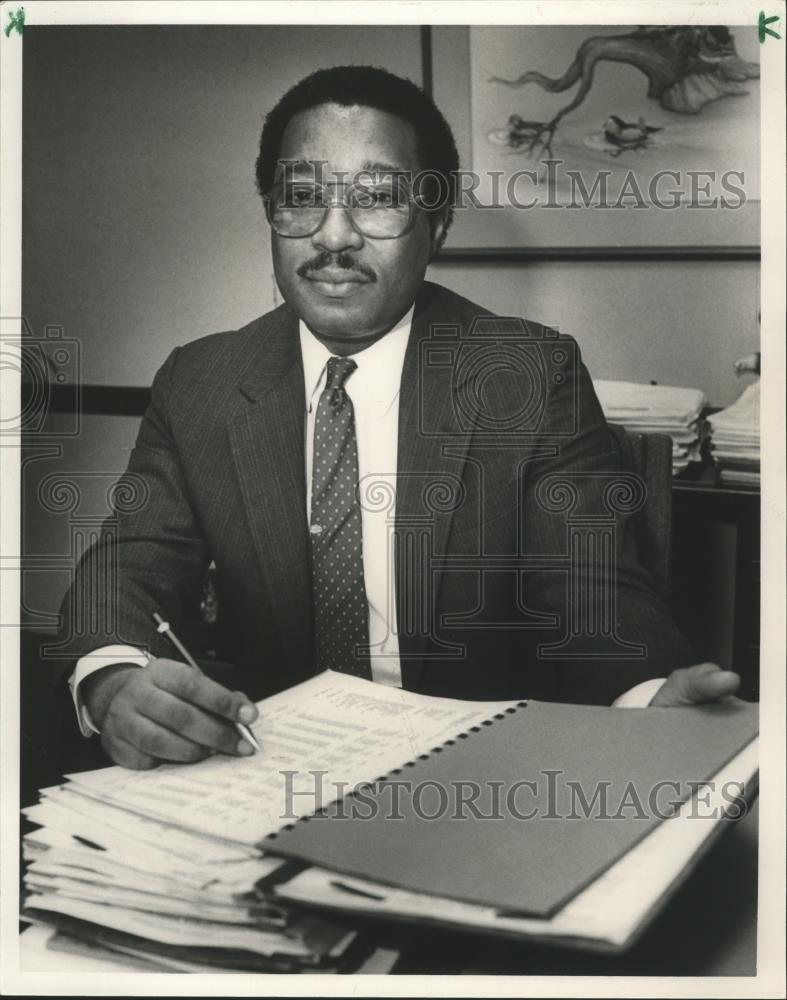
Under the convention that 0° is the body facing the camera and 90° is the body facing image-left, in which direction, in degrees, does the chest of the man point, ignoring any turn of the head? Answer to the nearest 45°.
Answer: approximately 0°

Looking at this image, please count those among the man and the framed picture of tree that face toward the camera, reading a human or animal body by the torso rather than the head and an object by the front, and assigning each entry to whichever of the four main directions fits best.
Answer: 2
